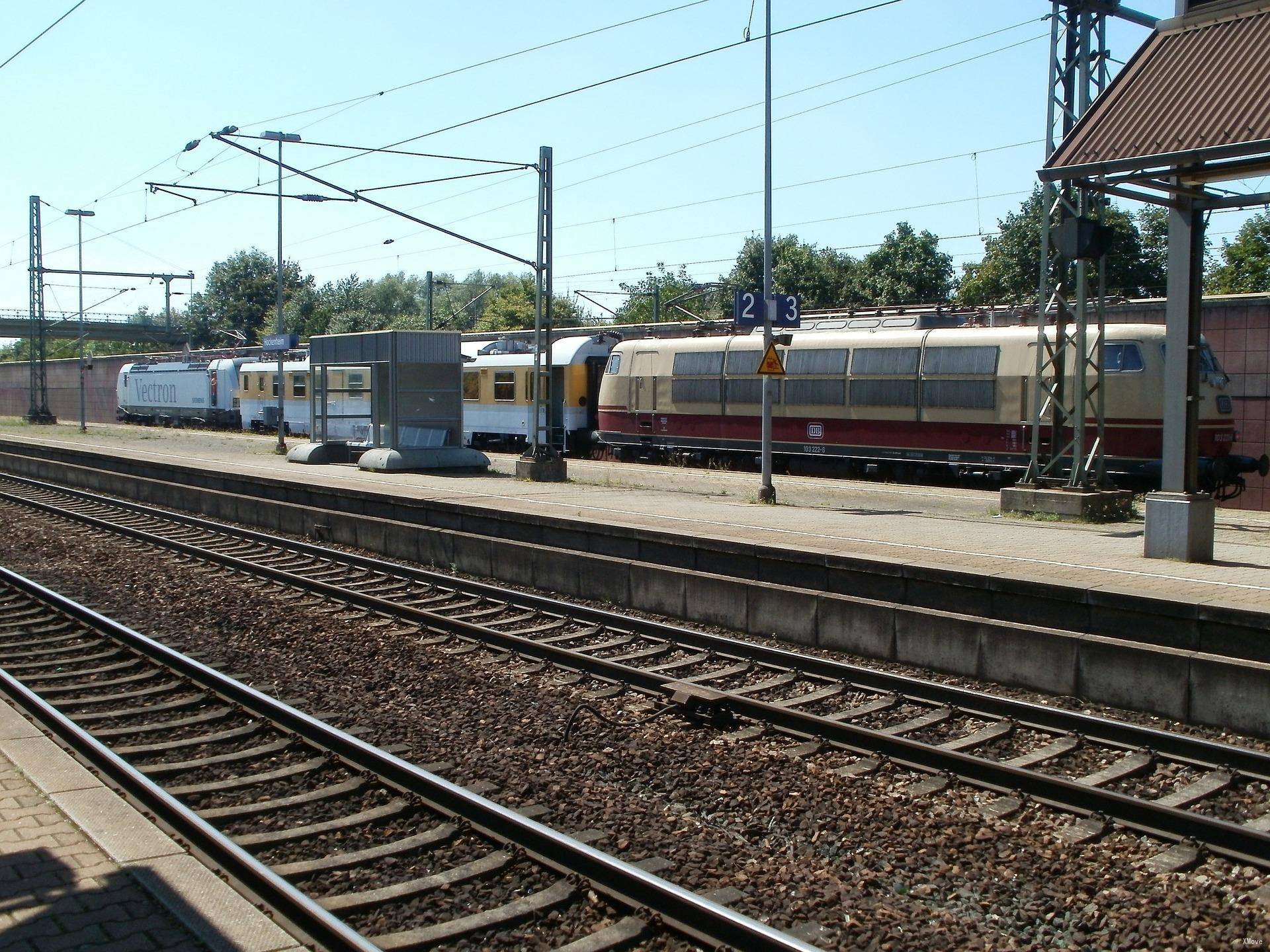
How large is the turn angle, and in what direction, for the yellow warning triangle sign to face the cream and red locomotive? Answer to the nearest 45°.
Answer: approximately 180°

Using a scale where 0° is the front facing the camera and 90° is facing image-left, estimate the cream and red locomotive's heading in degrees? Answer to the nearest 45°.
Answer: approximately 315°

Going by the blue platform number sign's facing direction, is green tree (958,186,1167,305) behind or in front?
behind

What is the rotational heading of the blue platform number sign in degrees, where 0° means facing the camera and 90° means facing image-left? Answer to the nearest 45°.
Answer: approximately 0°

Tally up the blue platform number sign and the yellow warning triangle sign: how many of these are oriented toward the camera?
2

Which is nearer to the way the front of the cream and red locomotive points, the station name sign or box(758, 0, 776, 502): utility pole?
the utility pole

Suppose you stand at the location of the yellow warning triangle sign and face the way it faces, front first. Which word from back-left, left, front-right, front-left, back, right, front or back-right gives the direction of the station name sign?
back-right

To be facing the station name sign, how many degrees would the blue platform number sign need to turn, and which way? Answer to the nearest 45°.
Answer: approximately 135° to its right

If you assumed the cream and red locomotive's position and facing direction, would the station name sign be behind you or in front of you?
behind

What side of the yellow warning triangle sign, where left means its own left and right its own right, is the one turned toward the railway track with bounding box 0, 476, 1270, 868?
front

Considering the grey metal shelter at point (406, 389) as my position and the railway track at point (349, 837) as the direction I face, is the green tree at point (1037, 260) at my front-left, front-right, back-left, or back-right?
back-left

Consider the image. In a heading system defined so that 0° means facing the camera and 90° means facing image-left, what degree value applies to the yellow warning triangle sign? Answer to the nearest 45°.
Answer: approximately 0°
